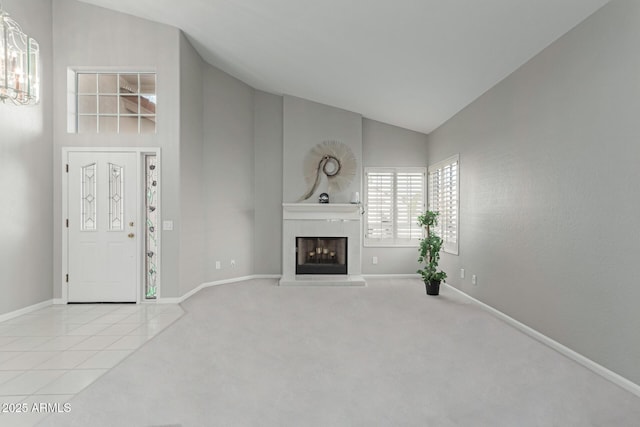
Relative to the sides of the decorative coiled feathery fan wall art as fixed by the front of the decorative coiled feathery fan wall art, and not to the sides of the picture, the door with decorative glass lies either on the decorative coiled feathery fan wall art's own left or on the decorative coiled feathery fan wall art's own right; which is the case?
on the decorative coiled feathery fan wall art's own right

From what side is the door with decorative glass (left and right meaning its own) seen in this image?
front

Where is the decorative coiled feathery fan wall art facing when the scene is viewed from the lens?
facing the viewer

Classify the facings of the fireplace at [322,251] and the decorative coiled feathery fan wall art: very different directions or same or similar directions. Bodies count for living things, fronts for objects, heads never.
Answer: same or similar directions

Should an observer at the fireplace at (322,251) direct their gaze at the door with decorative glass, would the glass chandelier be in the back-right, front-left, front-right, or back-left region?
front-left

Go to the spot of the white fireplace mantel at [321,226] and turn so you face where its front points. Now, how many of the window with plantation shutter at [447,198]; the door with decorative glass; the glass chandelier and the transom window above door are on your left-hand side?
1

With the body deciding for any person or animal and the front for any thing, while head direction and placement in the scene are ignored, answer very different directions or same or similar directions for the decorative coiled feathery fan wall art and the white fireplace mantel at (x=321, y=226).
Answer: same or similar directions
